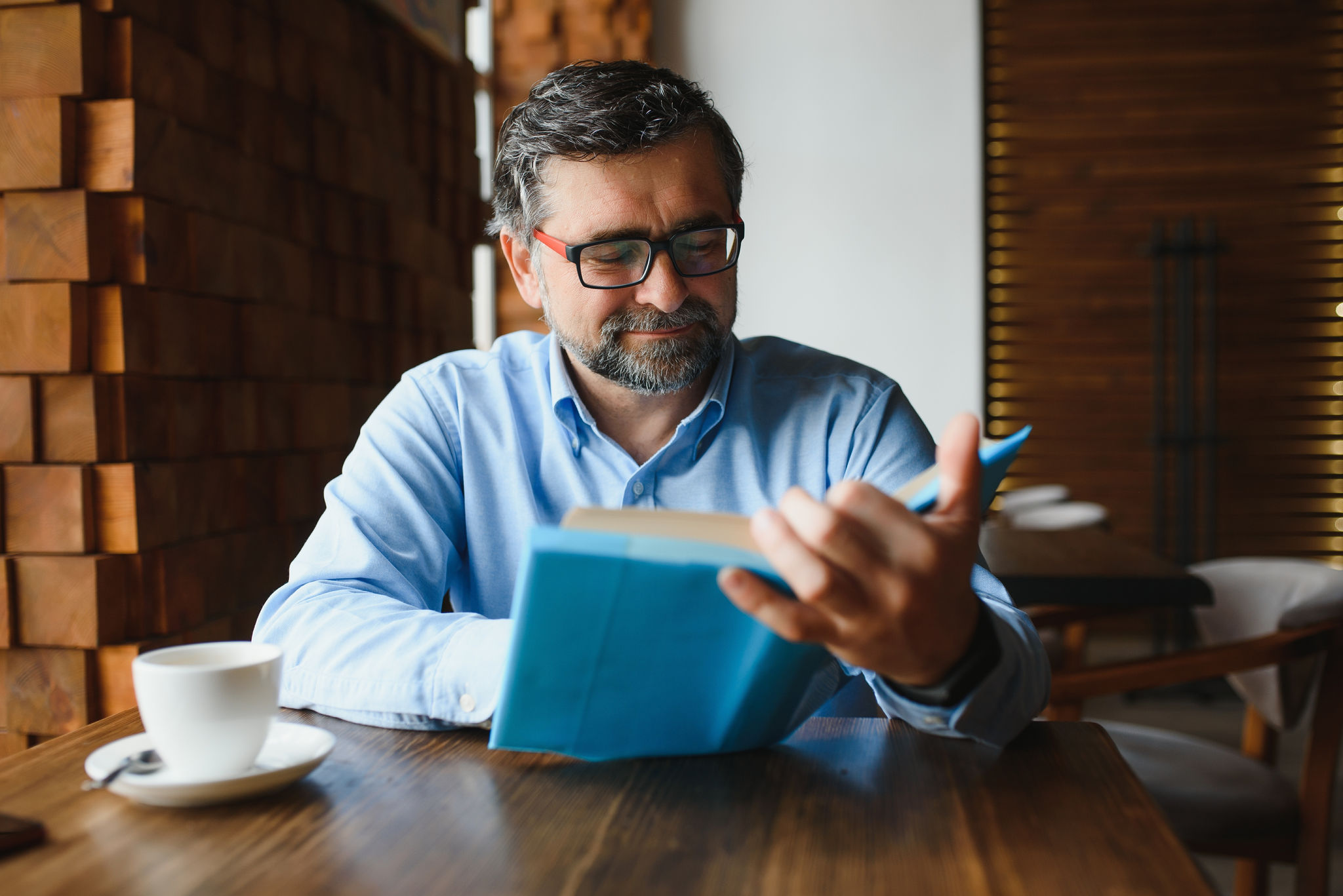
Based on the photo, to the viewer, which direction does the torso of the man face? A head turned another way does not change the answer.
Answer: toward the camera

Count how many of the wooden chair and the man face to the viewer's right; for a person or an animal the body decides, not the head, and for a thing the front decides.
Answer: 0

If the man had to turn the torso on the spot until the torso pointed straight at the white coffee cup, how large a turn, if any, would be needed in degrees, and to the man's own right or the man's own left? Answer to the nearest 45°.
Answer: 0° — they already face it

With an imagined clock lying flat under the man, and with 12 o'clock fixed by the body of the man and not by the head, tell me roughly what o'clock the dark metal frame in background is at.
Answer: The dark metal frame in background is roughly at 7 o'clock from the man.

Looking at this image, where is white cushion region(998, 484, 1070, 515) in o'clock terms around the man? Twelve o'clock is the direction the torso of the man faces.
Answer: The white cushion is roughly at 7 o'clock from the man.

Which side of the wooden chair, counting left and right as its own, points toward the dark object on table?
front

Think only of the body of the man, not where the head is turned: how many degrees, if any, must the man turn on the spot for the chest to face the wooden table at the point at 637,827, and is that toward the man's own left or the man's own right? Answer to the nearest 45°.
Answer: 0° — they already face it

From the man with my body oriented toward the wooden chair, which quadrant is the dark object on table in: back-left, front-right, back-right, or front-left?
back-right

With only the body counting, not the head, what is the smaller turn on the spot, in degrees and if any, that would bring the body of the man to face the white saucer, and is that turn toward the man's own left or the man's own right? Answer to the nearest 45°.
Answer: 0° — they already face it

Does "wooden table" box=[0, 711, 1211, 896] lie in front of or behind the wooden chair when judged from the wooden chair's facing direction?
in front

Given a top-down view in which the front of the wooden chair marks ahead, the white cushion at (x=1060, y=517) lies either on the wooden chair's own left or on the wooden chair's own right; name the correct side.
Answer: on the wooden chair's own right

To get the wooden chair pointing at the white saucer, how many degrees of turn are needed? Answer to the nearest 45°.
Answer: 0° — it already faces it

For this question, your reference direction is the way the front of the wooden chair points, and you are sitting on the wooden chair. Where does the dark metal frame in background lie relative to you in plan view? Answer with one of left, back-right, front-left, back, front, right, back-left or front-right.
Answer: back-right

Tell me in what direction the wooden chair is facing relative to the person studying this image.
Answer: facing the viewer and to the left of the viewer

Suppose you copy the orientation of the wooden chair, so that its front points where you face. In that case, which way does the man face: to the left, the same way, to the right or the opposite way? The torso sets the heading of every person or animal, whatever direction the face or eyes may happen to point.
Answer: to the left

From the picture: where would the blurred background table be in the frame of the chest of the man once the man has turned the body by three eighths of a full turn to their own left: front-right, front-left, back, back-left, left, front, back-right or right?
front
